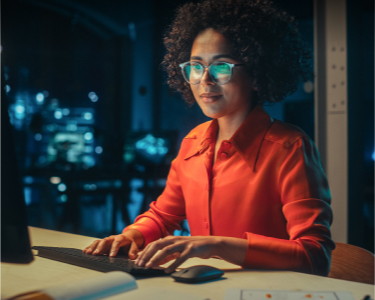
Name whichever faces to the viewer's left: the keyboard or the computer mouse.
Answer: the computer mouse

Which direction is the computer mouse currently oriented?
to the viewer's left

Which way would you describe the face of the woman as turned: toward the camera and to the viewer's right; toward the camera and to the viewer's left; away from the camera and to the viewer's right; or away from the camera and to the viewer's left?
toward the camera and to the viewer's left

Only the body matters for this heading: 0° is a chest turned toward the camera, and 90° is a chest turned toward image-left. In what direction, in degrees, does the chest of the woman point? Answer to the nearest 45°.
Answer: approximately 45°
